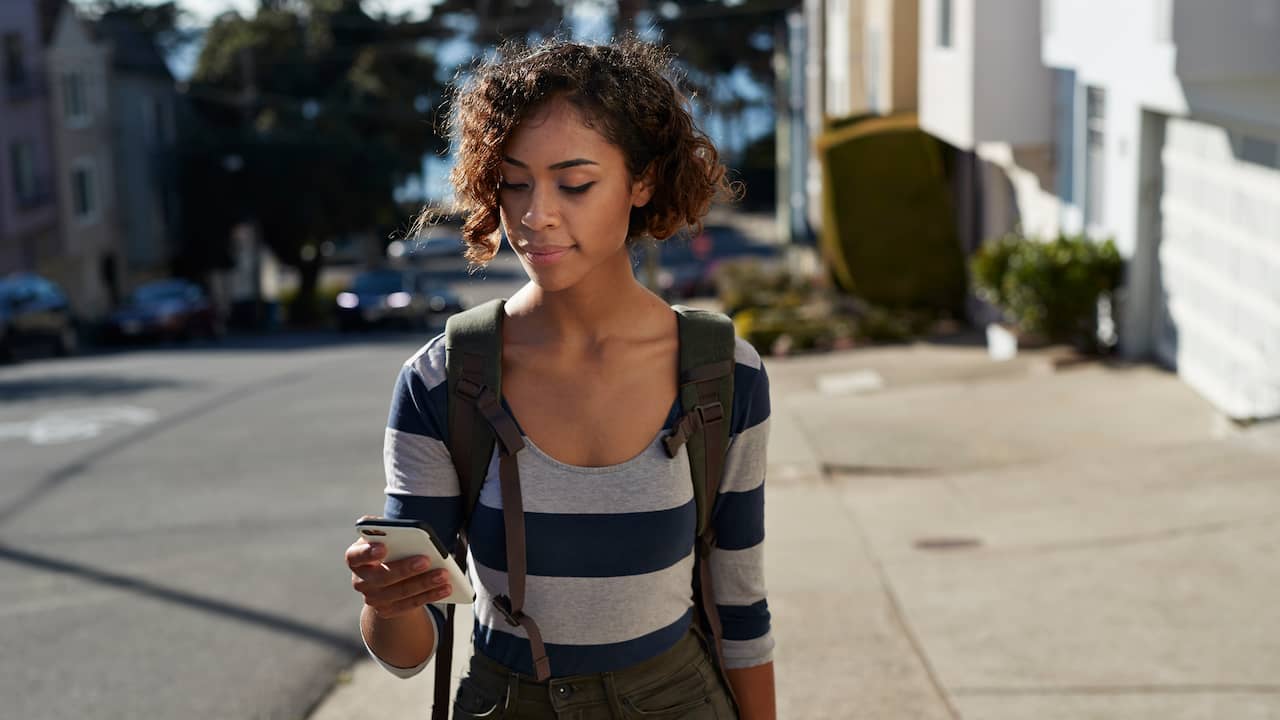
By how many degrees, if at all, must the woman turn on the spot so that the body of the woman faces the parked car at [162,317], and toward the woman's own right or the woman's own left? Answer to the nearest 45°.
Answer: approximately 180°

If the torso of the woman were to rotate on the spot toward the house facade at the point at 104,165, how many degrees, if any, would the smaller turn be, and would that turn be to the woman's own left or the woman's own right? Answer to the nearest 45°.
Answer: approximately 180°

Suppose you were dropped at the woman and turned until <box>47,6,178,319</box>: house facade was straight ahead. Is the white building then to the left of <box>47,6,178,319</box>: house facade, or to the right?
right

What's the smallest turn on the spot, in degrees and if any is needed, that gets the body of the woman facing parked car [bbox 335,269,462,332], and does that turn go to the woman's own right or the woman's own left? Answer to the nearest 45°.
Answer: approximately 180°

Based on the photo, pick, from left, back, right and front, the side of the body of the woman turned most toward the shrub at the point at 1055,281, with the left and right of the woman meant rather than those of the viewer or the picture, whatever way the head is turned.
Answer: back

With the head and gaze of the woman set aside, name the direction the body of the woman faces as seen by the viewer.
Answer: toward the camera

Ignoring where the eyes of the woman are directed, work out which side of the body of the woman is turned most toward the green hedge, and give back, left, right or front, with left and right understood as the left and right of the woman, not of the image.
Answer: back
